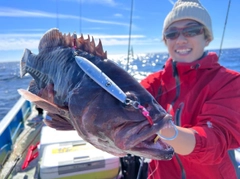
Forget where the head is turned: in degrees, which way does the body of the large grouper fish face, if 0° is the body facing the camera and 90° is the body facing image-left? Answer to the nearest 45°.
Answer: approximately 315°

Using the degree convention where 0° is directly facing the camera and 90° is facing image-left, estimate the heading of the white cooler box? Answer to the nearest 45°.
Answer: approximately 0°
